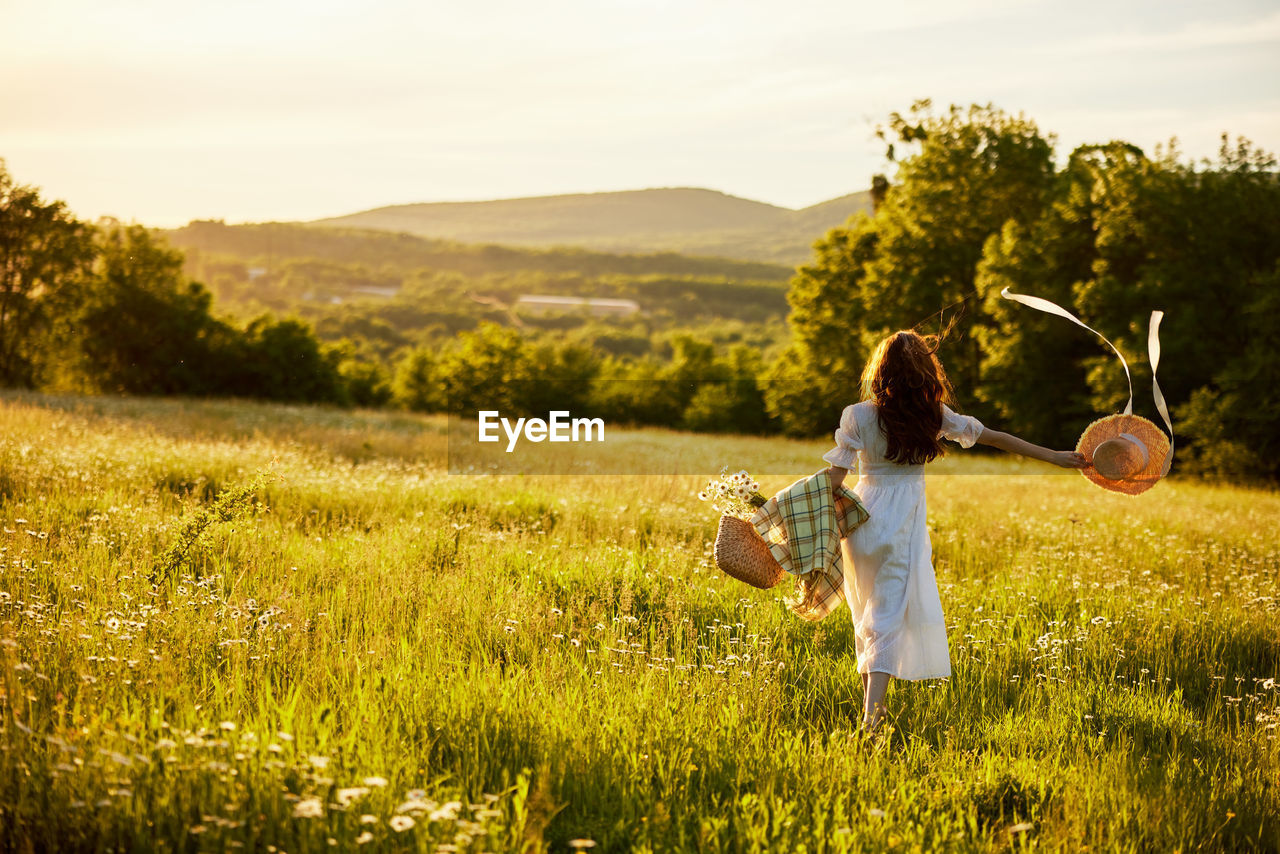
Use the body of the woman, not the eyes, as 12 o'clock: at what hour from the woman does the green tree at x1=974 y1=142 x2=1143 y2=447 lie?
The green tree is roughly at 12 o'clock from the woman.

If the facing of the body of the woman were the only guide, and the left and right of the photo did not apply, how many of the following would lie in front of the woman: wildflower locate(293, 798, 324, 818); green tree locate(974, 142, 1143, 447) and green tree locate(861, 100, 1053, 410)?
2

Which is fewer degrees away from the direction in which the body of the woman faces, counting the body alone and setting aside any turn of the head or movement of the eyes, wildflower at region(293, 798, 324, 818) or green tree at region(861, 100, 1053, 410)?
the green tree

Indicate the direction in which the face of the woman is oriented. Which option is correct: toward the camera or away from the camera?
away from the camera

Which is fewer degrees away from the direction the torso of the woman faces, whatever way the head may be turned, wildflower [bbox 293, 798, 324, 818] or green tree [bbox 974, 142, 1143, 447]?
the green tree

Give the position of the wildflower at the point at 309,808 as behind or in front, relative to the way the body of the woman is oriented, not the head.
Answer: behind

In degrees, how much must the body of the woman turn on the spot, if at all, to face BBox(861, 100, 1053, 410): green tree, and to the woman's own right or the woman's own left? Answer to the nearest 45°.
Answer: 0° — they already face it

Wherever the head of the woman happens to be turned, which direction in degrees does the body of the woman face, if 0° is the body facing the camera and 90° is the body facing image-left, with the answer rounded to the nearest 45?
approximately 180°
